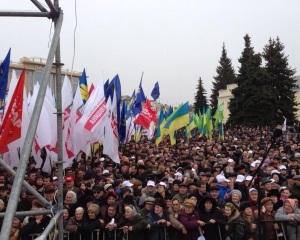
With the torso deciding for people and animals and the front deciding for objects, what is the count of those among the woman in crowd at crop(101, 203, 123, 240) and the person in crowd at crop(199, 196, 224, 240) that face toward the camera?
2

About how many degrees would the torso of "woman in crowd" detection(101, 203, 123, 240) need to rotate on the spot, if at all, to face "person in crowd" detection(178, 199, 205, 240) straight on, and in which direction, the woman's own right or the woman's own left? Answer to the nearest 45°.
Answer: approximately 90° to the woman's own left

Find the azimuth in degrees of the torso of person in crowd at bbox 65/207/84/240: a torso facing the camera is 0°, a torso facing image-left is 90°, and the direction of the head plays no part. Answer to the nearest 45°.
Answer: approximately 315°

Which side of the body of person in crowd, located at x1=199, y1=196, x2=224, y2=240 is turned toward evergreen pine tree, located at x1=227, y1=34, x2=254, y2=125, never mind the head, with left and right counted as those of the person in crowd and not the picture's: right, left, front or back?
back

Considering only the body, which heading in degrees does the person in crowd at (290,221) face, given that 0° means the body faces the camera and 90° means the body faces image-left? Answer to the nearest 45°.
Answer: approximately 45°

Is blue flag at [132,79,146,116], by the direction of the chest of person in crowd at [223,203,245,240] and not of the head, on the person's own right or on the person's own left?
on the person's own right

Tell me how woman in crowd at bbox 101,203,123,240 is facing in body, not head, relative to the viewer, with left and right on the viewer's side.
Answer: facing the viewer

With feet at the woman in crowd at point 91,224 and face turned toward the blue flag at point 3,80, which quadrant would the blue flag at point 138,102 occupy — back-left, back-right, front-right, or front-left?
front-right

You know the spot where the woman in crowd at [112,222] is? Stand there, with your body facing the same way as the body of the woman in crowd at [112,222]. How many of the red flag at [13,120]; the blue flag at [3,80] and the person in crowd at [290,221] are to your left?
1

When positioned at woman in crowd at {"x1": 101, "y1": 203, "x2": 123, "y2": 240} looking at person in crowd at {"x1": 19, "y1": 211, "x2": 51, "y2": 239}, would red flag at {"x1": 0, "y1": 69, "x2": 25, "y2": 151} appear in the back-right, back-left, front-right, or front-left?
front-right

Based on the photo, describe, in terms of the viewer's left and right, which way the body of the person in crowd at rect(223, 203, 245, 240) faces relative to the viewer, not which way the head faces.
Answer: facing the viewer and to the left of the viewer
